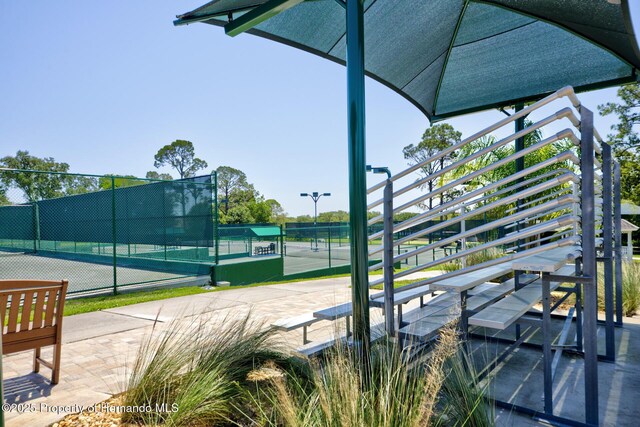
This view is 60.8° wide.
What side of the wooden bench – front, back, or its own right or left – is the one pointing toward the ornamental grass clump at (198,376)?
back

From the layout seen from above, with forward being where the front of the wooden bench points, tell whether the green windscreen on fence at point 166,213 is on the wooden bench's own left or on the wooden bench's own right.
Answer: on the wooden bench's own right

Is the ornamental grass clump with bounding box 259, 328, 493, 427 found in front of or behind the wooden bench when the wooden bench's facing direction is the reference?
behind

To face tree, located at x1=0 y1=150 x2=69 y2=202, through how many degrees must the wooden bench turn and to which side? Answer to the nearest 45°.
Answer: approximately 45° to its right

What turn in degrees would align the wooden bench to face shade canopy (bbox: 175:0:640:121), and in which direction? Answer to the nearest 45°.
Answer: approximately 135° to its right

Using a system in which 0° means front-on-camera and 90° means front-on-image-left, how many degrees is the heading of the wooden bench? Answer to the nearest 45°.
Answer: approximately 135°

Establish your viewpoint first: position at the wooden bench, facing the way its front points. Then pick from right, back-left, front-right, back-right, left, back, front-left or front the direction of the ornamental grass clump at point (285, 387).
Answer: back

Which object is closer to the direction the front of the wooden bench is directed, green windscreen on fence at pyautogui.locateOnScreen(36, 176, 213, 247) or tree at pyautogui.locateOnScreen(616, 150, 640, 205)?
the green windscreen on fence

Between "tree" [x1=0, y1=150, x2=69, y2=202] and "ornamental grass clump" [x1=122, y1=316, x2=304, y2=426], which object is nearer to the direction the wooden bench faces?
the tree
